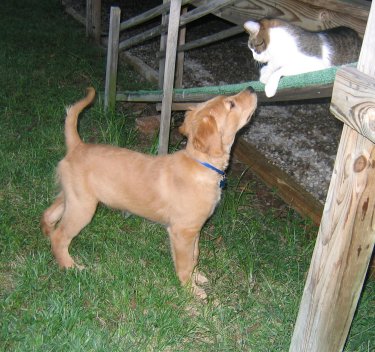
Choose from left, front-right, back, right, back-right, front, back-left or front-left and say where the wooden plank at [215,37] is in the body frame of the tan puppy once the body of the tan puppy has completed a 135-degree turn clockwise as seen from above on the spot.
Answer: back-right

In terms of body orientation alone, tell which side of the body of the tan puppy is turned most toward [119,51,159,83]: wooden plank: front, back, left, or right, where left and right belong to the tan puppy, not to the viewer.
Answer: left

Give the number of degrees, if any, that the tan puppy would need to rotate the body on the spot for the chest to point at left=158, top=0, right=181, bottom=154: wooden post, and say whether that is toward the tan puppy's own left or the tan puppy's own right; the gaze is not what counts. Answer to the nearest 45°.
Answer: approximately 90° to the tan puppy's own left

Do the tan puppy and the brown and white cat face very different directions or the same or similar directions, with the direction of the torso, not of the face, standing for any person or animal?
very different directions

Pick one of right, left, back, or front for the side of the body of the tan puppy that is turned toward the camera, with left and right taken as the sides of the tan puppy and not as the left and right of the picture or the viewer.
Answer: right

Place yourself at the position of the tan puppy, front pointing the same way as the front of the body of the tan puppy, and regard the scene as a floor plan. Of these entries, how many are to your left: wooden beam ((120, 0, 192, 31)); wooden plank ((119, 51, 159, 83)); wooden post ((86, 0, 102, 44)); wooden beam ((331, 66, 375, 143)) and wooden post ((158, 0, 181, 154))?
4

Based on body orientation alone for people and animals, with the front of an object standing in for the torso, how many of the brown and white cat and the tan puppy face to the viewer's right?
1

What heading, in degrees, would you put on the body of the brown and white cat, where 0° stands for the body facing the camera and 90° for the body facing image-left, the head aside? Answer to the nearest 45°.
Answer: approximately 90°

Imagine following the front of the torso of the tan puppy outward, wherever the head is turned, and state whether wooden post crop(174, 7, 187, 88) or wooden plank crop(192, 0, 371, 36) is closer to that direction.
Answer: the wooden plank

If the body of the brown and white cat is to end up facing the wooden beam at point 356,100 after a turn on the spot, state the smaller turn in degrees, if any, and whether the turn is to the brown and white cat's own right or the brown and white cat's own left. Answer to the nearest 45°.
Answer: approximately 90° to the brown and white cat's own left
